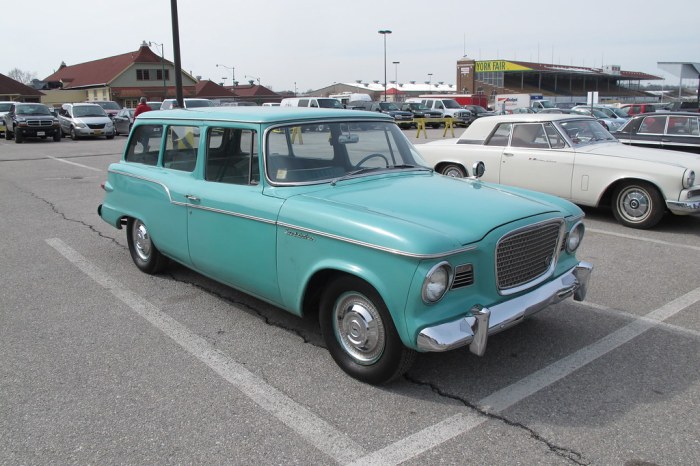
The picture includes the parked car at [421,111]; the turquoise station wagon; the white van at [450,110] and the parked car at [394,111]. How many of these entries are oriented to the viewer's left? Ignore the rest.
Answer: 0

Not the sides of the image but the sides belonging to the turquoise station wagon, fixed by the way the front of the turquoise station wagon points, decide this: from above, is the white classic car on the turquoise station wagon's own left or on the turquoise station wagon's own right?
on the turquoise station wagon's own left

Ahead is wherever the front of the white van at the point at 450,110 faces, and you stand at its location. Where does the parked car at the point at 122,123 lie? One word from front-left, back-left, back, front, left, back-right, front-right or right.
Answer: right

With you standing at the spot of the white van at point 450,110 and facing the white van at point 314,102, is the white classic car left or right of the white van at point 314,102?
left

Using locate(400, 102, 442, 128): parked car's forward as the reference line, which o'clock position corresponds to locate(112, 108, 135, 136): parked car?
locate(112, 108, 135, 136): parked car is roughly at 3 o'clock from locate(400, 102, 442, 128): parked car.

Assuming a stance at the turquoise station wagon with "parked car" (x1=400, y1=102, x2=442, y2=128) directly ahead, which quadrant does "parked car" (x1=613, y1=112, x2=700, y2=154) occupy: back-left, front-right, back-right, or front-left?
front-right

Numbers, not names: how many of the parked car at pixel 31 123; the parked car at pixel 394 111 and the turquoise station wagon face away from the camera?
0

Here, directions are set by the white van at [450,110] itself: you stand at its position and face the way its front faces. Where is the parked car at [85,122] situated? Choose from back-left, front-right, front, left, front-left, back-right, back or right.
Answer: right

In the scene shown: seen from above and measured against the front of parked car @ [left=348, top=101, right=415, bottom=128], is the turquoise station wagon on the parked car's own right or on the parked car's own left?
on the parked car's own right

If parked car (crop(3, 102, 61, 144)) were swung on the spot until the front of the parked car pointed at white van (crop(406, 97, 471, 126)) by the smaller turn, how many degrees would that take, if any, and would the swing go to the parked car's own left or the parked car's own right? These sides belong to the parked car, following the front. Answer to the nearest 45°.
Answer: approximately 45° to the parked car's own left

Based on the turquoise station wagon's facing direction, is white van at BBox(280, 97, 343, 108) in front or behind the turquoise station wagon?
behind

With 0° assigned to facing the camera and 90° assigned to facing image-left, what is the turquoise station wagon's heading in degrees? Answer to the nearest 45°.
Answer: approximately 315°

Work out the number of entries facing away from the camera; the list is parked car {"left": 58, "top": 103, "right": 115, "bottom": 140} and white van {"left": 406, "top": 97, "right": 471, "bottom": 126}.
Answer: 0

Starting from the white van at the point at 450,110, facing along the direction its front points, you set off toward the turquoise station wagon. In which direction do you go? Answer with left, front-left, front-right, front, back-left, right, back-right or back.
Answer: front-right

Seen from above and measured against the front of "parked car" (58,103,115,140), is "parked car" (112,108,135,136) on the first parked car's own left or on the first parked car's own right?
on the first parked car's own left

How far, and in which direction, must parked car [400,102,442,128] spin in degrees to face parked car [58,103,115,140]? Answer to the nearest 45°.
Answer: approximately 90° to its right
